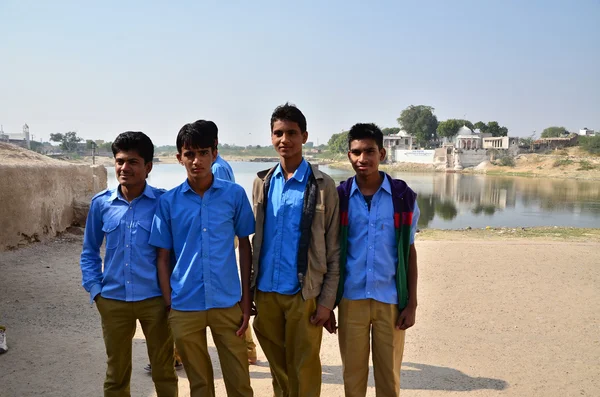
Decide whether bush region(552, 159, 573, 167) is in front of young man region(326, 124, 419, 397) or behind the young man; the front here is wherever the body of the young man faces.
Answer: behind

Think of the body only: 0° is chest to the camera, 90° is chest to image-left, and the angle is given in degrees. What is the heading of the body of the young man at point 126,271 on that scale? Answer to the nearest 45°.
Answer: approximately 0°

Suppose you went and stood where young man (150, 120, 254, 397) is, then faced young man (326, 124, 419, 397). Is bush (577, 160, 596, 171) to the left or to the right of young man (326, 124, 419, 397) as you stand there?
left

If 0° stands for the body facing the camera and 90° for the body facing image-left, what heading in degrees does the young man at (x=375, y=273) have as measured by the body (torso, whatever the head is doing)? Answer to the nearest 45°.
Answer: approximately 0°

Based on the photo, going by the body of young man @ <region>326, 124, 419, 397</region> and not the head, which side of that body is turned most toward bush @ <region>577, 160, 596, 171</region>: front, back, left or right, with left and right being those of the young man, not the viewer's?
back

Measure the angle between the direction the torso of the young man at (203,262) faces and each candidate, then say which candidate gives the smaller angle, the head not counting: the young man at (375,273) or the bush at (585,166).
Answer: the young man
